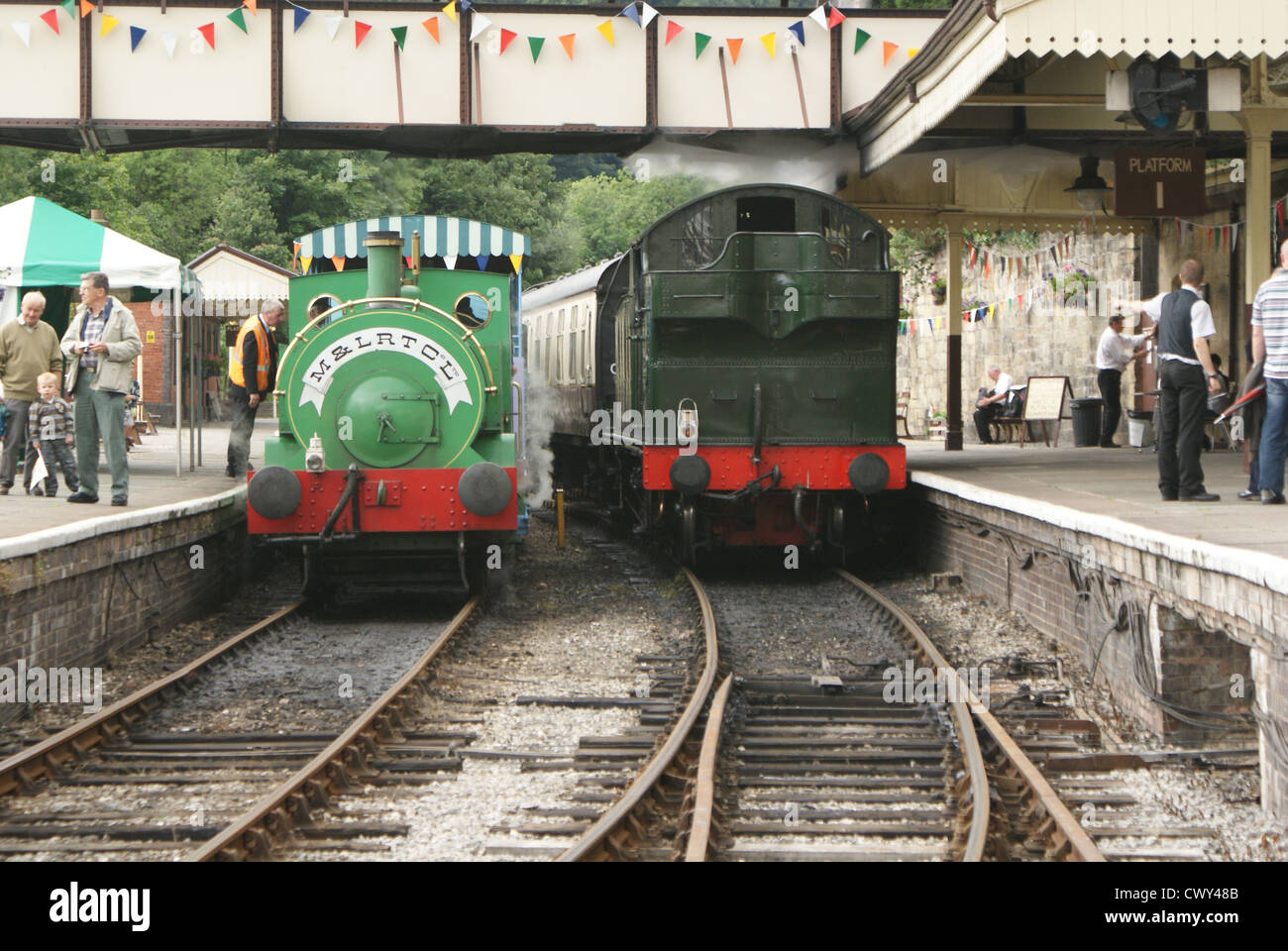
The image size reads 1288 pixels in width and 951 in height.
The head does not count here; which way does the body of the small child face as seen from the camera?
toward the camera

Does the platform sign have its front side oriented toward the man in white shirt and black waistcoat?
yes

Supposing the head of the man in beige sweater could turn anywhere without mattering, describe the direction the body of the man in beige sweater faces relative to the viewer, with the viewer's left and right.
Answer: facing the viewer

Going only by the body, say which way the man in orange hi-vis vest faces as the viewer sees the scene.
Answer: to the viewer's right

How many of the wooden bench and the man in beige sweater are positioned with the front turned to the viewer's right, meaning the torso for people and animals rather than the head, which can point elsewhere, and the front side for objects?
0

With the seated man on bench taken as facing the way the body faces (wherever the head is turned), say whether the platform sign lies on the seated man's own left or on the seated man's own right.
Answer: on the seated man's own left

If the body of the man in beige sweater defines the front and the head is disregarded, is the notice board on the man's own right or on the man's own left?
on the man's own left

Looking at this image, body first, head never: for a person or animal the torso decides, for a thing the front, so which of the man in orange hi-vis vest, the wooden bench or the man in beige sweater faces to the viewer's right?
the man in orange hi-vis vest

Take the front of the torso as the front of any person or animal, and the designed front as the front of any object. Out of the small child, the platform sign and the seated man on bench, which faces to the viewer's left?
the seated man on bench

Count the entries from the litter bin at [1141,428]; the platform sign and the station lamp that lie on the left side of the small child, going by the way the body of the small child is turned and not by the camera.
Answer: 3

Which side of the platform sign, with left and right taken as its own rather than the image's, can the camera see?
front

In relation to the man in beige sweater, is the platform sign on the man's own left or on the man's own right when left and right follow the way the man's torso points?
on the man's own left

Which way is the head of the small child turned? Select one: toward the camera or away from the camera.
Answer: toward the camera

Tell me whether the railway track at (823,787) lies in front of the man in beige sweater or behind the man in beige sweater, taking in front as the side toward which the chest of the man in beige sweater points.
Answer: in front

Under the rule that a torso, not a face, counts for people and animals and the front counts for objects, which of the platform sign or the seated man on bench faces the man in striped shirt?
the platform sign
